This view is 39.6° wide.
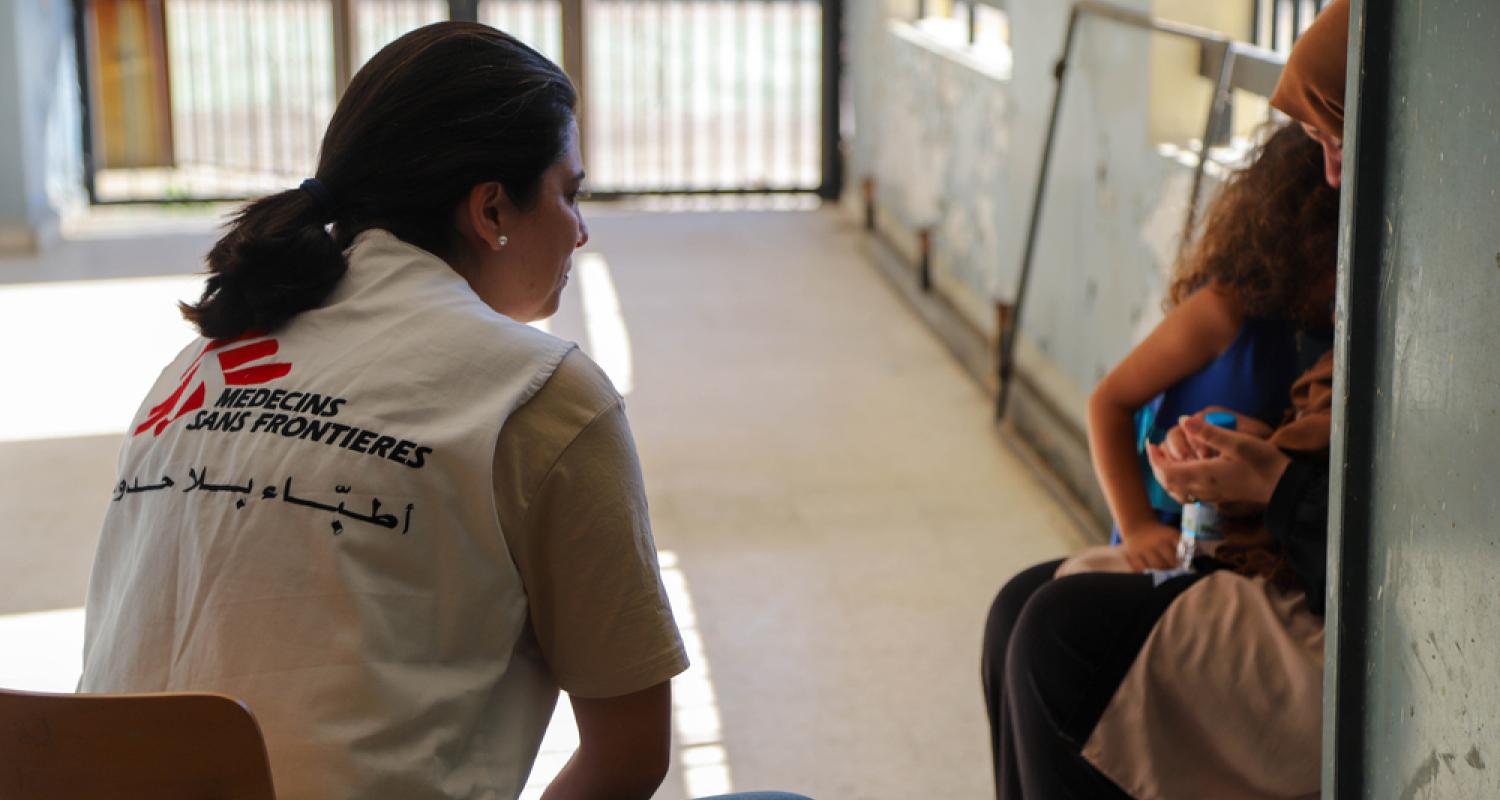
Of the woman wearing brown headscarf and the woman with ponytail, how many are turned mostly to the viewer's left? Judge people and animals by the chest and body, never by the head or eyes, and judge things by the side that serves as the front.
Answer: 1

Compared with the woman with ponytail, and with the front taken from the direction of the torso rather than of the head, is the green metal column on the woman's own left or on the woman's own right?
on the woman's own right

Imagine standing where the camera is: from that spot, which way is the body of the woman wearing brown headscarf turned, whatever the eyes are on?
to the viewer's left

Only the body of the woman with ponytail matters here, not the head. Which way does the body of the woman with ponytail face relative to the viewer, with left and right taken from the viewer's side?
facing away from the viewer and to the right of the viewer

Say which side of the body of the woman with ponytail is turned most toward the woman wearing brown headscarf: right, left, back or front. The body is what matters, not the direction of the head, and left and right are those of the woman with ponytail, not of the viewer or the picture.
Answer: front

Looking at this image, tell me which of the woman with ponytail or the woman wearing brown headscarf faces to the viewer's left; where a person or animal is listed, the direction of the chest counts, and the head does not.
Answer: the woman wearing brown headscarf

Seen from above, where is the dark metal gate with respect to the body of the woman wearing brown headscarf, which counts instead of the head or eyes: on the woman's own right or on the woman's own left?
on the woman's own right

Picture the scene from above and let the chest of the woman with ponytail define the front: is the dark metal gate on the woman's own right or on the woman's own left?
on the woman's own left

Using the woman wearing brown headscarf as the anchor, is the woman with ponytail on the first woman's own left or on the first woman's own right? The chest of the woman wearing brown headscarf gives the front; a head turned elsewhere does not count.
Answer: on the first woman's own left

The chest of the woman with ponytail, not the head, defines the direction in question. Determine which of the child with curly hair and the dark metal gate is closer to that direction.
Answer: the child with curly hair

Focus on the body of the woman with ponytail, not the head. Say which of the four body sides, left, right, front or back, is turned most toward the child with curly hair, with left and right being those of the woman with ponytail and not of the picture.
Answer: front
